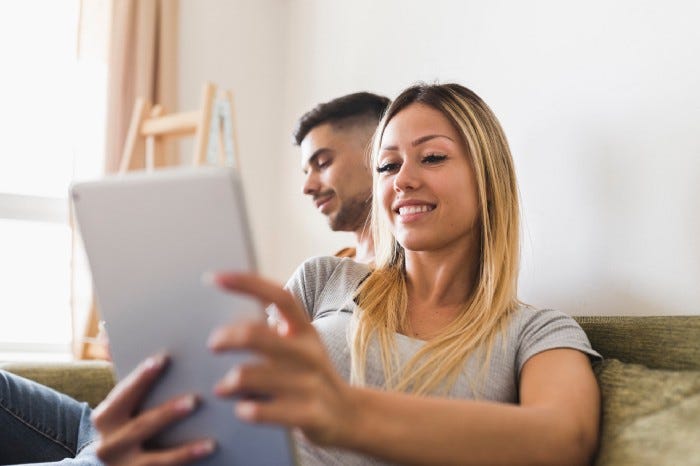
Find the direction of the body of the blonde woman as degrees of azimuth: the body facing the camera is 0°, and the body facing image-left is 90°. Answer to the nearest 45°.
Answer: approximately 45°

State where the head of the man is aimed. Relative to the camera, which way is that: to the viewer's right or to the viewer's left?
to the viewer's left

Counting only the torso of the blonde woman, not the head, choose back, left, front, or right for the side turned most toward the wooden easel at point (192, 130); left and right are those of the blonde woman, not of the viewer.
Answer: right

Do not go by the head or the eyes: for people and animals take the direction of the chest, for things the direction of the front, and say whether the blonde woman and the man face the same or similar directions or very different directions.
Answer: same or similar directions

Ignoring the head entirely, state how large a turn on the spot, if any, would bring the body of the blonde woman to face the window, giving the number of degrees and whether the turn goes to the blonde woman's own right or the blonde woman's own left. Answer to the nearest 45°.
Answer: approximately 90° to the blonde woman's own right

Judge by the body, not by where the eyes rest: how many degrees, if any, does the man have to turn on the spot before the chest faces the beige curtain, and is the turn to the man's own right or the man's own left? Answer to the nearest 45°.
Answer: approximately 90° to the man's own right

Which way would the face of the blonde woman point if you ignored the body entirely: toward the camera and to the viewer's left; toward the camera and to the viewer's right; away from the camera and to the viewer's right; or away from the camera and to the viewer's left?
toward the camera and to the viewer's left

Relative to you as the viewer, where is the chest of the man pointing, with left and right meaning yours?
facing the viewer and to the left of the viewer

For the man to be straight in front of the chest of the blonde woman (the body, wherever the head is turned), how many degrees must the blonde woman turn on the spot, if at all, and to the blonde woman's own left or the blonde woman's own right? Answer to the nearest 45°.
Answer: approximately 135° to the blonde woman's own right

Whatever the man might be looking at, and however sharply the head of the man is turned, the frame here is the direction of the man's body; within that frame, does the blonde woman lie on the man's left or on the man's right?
on the man's left
